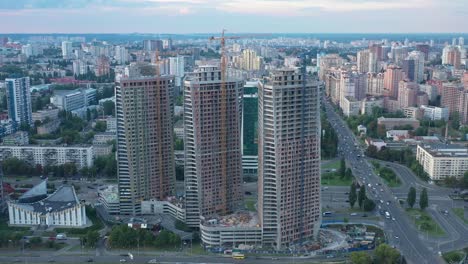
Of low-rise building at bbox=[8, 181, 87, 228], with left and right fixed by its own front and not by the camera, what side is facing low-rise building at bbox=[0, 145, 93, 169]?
back

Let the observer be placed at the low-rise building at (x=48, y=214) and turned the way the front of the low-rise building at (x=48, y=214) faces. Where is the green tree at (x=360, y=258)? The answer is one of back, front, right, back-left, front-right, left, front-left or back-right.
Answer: front-left

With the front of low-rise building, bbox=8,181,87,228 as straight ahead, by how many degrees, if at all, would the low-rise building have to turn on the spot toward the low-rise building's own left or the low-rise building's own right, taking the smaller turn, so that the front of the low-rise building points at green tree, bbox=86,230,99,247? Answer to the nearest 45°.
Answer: approximately 45° to the low-rise building's own left

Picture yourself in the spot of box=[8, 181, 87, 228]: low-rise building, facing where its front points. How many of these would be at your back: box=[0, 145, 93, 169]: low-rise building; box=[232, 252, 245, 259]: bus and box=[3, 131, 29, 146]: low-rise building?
2

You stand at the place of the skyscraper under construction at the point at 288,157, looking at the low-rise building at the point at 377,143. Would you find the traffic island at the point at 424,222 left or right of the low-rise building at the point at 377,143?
right

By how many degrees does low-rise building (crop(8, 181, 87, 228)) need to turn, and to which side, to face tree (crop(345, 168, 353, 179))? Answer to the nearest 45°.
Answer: approximately 90° to its left

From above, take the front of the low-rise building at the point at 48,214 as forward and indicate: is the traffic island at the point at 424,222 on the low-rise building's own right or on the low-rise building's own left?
on the low-rise building's own left

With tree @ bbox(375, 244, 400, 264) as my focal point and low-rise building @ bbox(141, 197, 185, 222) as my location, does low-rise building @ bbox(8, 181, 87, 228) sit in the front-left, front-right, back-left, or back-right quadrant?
back-right

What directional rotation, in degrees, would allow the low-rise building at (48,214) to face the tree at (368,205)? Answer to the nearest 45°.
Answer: approximately 90° to its left

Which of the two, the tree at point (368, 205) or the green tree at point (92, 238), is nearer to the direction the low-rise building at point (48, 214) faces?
the green tree

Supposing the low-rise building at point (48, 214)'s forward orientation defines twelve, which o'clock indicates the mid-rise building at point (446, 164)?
the mid-rise building at point (446, 164) is roughly at 9 o'clock from the low-rise building at point (48, 214).

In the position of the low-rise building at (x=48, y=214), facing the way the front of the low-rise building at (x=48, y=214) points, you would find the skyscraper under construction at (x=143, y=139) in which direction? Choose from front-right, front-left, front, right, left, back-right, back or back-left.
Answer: left

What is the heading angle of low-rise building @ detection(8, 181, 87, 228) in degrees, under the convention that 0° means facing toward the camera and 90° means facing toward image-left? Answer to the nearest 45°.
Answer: approximately 0°

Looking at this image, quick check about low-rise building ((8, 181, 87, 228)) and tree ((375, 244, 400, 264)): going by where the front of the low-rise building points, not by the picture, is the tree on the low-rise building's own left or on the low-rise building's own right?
on the low-rise building's own left

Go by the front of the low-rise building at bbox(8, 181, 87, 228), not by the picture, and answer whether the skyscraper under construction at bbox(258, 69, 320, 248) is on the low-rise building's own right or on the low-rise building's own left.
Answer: on the low-rise building's own left
